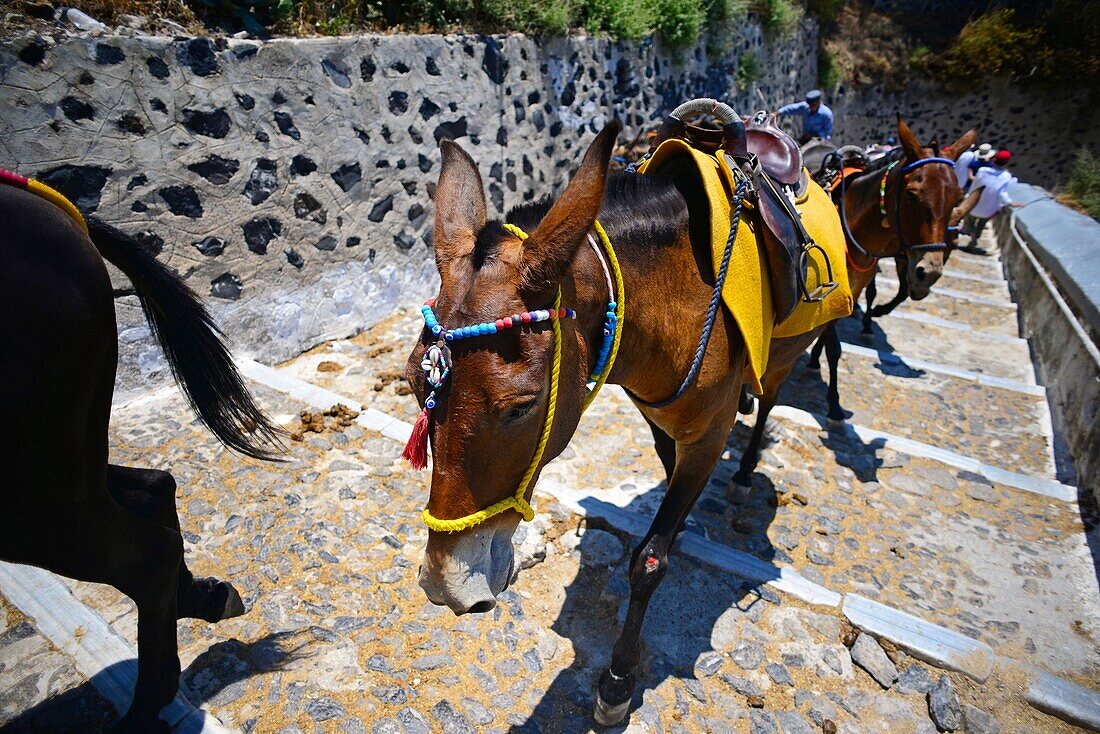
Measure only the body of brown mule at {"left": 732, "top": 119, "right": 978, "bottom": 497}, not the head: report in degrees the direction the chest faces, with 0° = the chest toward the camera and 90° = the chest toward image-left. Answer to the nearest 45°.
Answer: approximately 315°

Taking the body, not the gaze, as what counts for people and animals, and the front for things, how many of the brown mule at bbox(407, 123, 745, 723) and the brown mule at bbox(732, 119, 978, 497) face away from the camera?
0

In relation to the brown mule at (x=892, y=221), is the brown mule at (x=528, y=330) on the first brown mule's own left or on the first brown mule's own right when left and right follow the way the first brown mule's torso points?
on the first brown mule's own right

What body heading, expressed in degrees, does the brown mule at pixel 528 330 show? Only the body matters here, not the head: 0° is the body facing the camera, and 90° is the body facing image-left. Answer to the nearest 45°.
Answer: approximately 45°

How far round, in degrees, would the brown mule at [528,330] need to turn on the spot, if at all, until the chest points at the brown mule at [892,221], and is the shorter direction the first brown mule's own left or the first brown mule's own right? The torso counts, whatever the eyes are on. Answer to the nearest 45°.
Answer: approximately 180°
